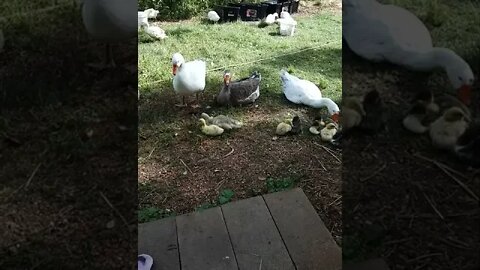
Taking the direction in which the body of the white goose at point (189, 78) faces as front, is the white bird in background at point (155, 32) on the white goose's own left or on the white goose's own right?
on the white goose's own right

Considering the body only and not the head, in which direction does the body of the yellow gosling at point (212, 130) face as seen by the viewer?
to the viewer's left

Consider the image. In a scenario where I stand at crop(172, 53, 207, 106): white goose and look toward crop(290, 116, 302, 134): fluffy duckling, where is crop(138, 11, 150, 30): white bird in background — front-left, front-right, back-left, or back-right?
back-left

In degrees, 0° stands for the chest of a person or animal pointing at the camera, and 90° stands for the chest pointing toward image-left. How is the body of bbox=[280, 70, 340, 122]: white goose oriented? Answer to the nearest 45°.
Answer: approximately 315°

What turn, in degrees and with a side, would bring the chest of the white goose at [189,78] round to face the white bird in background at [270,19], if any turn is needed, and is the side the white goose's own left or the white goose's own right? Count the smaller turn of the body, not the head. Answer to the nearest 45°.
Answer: approximately 180°

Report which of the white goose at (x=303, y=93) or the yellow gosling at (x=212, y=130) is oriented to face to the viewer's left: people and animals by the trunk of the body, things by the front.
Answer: the yellow gosling

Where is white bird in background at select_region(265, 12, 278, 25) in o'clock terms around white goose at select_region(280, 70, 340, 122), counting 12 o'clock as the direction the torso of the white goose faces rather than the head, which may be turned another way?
The white bird in background is roughly at 7 o'clock from the white goose.

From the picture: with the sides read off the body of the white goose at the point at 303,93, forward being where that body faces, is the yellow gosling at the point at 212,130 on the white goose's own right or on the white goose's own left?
on the white goose's own right

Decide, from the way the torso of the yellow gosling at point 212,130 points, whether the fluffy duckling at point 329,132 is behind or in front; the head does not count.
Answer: behind

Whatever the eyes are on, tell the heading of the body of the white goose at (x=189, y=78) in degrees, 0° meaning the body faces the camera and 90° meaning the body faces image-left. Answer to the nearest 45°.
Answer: approximately 45°

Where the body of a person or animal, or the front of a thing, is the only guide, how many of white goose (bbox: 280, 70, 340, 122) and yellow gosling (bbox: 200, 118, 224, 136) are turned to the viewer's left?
1

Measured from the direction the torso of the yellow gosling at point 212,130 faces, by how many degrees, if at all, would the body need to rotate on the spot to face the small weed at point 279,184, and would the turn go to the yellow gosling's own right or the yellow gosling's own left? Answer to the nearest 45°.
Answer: approximately 135° to the yellow gosling's own left
